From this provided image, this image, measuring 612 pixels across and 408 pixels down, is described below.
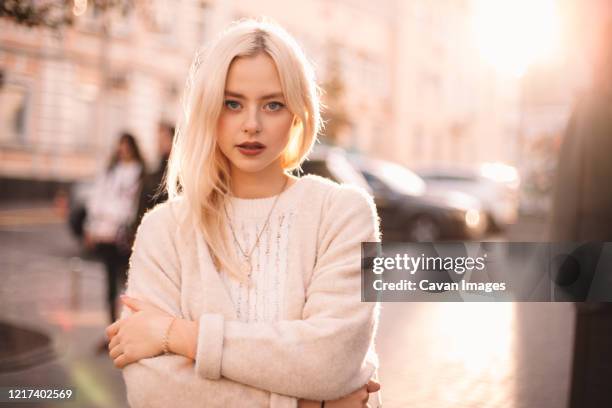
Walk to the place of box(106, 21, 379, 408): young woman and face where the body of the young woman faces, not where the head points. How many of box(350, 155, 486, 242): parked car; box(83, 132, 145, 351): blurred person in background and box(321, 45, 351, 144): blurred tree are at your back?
3

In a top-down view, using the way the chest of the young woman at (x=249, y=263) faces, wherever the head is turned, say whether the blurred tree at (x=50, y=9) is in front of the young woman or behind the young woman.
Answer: behind

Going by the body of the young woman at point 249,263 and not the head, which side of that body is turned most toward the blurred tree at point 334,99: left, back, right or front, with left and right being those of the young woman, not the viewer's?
back

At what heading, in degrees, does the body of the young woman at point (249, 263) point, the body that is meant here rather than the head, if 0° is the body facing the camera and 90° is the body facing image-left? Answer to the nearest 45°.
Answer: approximately 0°

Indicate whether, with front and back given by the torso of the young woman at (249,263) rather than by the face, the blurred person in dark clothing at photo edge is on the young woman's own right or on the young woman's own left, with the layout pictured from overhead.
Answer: on the young woman's own left

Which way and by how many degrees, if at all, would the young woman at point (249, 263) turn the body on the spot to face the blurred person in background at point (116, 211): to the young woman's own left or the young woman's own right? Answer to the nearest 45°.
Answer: approximately 180°
